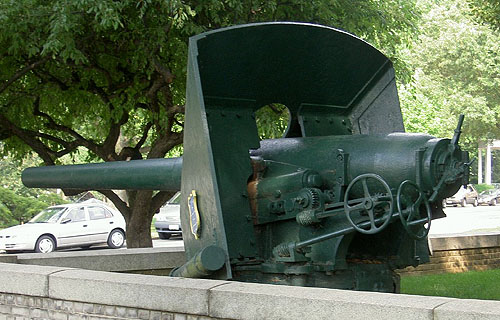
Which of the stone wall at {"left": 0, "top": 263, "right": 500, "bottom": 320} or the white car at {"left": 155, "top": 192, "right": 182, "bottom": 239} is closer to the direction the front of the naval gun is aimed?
the white car

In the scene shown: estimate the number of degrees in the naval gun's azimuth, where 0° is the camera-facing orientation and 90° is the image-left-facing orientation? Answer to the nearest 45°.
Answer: approximately 135°

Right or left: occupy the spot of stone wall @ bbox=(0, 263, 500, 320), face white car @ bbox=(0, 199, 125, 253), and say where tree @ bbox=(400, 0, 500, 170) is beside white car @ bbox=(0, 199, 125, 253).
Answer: right

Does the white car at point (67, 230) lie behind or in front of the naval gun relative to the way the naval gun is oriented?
in front

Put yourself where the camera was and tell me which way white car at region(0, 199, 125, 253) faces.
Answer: facing the viewer and to the left of the viewer

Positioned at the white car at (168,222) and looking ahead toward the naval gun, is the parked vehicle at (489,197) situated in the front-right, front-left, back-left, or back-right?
back-left

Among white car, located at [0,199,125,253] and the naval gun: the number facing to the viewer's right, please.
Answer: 0

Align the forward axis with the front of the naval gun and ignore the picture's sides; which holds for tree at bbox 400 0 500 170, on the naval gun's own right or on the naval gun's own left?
on the naval gun's own right

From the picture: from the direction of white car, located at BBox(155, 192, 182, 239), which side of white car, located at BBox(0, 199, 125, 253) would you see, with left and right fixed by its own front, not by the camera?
back

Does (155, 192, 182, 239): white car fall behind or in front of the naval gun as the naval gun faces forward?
in front

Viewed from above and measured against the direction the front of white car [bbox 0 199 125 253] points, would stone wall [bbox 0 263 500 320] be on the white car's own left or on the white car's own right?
on the white car's own left
